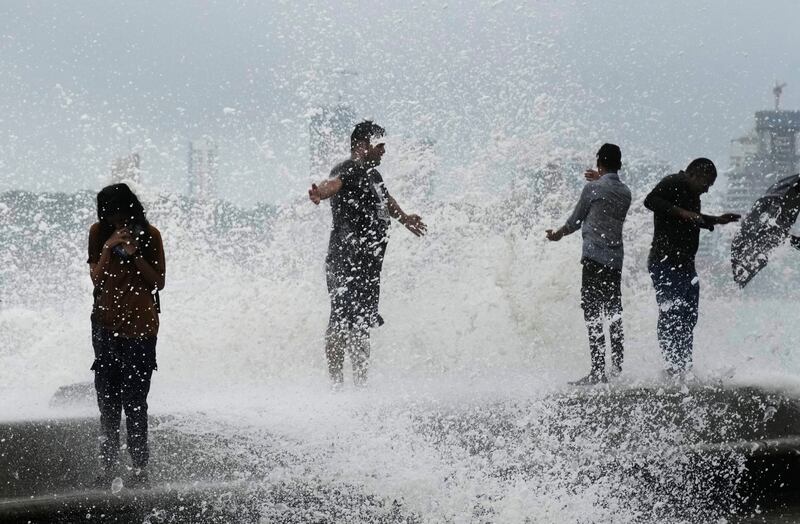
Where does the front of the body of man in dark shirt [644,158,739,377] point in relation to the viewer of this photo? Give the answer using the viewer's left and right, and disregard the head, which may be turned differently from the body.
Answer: facing to the right of the viewer

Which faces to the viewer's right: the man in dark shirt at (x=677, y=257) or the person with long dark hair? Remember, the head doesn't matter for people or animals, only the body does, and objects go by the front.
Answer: the man in dark shirt

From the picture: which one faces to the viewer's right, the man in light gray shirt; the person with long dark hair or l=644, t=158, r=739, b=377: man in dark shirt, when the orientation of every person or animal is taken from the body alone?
the man in dark shirt

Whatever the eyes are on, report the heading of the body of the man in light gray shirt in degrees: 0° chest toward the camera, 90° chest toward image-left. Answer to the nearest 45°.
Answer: approximately 135°

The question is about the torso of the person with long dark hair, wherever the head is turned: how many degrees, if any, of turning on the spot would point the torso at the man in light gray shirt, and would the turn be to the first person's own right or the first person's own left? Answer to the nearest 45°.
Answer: approximately 135° to the first person's own left

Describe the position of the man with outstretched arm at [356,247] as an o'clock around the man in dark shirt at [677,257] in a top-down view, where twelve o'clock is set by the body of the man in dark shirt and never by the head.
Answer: The man with outstretched arm is roughly at 5 o'clock from the man in dark shirt.

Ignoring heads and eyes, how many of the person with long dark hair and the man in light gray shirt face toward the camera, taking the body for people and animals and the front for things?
1

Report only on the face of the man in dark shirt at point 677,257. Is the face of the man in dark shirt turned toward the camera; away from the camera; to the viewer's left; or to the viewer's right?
to the viewer's right

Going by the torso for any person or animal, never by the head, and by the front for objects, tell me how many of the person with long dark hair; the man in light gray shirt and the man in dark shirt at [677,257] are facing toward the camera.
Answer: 1

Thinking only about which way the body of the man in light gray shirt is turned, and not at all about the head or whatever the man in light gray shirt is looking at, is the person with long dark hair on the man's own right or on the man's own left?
on the man's own left
